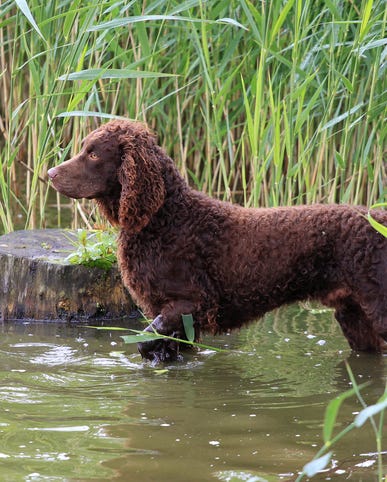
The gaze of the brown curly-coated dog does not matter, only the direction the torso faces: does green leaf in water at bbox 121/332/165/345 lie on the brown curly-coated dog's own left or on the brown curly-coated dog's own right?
on the brown curly-coated dog's own left

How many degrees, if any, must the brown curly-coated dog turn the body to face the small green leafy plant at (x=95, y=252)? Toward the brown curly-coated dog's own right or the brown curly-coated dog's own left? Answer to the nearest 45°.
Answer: approximately 45° to the brown curly-coated dog's own right

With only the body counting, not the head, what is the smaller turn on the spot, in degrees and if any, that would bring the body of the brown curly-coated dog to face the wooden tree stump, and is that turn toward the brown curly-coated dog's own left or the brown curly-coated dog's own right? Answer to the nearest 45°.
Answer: approximately 45° to the brown curly-coated dog's own right

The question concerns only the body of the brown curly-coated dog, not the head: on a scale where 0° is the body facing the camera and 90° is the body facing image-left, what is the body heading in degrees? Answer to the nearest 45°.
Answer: approximately 90°
